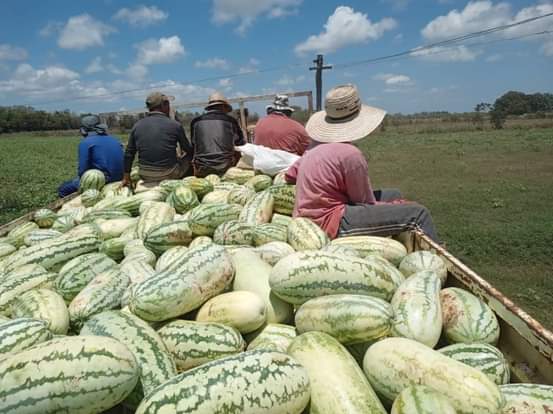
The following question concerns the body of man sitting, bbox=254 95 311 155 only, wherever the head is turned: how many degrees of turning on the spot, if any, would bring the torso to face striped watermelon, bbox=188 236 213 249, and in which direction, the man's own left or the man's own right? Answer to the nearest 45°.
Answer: approximately 180°

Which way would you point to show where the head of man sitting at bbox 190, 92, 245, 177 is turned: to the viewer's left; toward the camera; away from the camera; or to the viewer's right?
away from the camera

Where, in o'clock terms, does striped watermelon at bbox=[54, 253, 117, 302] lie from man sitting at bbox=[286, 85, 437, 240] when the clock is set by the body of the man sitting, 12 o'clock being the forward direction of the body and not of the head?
The striped watermelon is roughly at 6 o'clock from the man sitting.

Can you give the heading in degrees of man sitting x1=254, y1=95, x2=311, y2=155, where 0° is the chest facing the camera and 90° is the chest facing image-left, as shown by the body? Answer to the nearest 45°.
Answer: approximately 180°

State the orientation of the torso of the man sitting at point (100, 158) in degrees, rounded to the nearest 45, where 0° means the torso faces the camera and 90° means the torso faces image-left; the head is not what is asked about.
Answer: approximately 135°

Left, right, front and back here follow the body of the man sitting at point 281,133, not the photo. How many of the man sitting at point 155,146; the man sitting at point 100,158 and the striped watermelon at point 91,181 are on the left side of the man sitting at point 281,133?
3

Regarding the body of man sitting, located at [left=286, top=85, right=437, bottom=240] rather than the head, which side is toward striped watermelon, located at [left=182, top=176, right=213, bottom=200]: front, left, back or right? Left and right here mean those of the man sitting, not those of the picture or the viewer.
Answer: left

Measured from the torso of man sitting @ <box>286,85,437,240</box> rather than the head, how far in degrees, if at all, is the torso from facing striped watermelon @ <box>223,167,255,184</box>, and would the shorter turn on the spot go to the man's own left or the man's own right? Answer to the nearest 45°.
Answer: approximately 90° to the man's own left

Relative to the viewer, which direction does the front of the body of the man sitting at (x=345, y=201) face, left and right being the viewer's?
facing away from the viewer and to the right of the viewer

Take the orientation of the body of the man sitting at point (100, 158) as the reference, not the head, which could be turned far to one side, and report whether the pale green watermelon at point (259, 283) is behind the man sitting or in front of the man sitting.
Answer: behind

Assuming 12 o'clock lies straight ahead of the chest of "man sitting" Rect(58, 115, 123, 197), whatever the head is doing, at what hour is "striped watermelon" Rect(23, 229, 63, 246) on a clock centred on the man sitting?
The striped watermelon is roughly at 8 o'clock from the man sitting.

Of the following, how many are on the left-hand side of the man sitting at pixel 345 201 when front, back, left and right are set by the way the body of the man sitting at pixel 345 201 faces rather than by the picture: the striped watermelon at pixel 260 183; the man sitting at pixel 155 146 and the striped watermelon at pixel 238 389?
2
